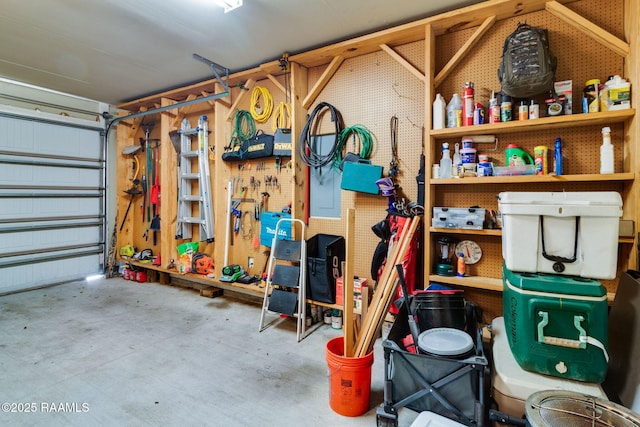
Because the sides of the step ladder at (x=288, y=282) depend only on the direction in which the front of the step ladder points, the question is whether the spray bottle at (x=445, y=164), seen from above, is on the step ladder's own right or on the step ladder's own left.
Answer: on the step ladder's own left

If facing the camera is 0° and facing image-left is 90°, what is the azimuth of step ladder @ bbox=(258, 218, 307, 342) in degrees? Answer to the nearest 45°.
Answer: approximately 45°

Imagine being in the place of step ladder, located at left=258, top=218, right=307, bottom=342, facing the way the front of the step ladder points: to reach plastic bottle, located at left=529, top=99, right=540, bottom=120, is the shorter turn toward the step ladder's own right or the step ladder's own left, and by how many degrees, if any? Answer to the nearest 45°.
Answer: approximately 90° to the step ladder's own left

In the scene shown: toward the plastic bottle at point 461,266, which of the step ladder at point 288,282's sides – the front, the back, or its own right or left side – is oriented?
left

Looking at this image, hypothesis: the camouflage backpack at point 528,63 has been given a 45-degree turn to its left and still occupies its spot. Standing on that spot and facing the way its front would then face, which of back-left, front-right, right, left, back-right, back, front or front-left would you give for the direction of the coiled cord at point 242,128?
back-right

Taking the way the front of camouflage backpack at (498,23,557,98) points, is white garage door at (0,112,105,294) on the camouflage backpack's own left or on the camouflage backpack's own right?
on the camouflage backpack's own right
